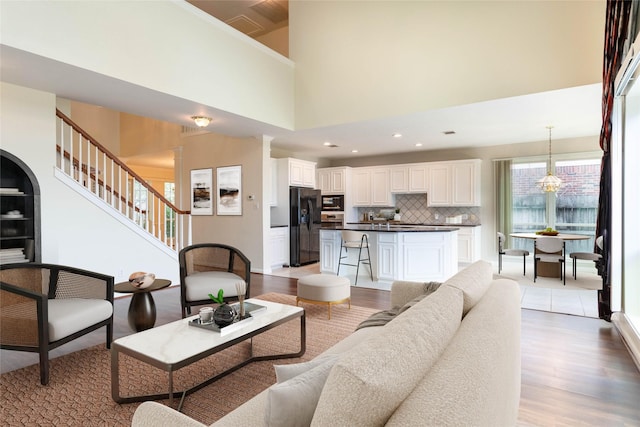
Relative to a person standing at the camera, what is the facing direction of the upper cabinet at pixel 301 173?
facing the viewer and to the right of the viewer

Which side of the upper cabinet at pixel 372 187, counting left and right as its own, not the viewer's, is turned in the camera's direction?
front

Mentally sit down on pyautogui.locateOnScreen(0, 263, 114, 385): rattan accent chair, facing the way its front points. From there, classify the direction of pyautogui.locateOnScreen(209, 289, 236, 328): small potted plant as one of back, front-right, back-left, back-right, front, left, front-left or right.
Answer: front

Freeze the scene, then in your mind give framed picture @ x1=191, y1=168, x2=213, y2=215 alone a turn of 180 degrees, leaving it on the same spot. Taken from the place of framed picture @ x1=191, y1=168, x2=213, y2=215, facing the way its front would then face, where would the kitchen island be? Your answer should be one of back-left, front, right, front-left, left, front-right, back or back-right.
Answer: back-right

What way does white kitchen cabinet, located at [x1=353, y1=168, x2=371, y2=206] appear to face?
toward the camera

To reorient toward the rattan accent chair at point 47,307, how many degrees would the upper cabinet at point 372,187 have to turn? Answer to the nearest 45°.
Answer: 0° — it already faces it

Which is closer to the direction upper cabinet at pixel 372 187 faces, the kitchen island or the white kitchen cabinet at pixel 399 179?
the kitchen island

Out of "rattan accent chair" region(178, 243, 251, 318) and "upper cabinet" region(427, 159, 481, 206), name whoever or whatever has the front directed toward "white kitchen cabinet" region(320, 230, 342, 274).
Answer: the upper cabinet

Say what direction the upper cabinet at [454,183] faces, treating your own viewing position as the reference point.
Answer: facing the viewer and to the left of the viewer

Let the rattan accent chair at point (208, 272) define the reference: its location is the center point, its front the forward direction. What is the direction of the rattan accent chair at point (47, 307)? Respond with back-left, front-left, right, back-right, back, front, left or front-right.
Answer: right

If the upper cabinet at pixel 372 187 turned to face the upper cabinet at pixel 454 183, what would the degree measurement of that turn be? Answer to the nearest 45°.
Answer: approximately 45° to its left

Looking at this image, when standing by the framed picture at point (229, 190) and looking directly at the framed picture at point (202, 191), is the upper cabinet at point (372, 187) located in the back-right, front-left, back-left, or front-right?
back-right

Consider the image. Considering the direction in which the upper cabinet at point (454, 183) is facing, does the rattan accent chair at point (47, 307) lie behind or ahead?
ahead

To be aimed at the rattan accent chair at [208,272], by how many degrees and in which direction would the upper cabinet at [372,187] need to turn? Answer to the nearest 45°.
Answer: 0° — it already faces it

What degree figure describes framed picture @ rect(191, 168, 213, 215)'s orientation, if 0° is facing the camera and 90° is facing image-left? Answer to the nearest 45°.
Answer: approximately 0°

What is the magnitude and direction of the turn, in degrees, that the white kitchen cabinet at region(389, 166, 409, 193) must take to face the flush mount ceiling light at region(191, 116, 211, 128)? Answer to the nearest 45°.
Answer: approximately 45° to its right
